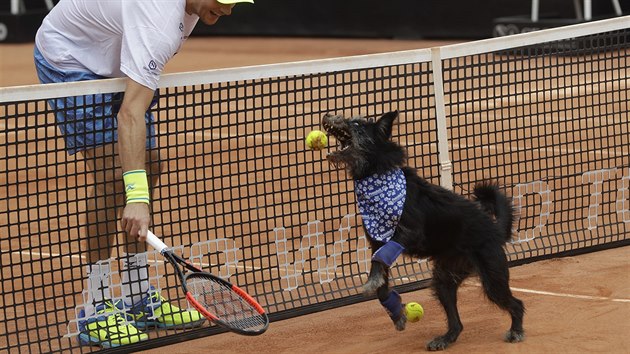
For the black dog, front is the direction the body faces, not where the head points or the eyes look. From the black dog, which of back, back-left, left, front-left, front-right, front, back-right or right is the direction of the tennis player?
front

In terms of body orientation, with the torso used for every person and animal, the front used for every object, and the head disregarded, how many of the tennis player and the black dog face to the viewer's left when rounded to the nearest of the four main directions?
1

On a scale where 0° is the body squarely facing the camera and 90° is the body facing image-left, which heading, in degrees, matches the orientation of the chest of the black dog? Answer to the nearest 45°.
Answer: approximately 90°

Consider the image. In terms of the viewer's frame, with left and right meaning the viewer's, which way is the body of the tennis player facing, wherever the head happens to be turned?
facing to the right of the viewer

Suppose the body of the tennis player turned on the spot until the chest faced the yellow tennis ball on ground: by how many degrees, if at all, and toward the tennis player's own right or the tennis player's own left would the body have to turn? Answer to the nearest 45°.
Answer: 0° — they already face it

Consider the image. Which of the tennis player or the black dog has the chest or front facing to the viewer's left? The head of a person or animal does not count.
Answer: the black dog

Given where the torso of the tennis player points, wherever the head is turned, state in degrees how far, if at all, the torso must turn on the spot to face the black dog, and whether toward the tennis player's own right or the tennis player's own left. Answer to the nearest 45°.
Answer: approximately 45° to the tennis player's own right
